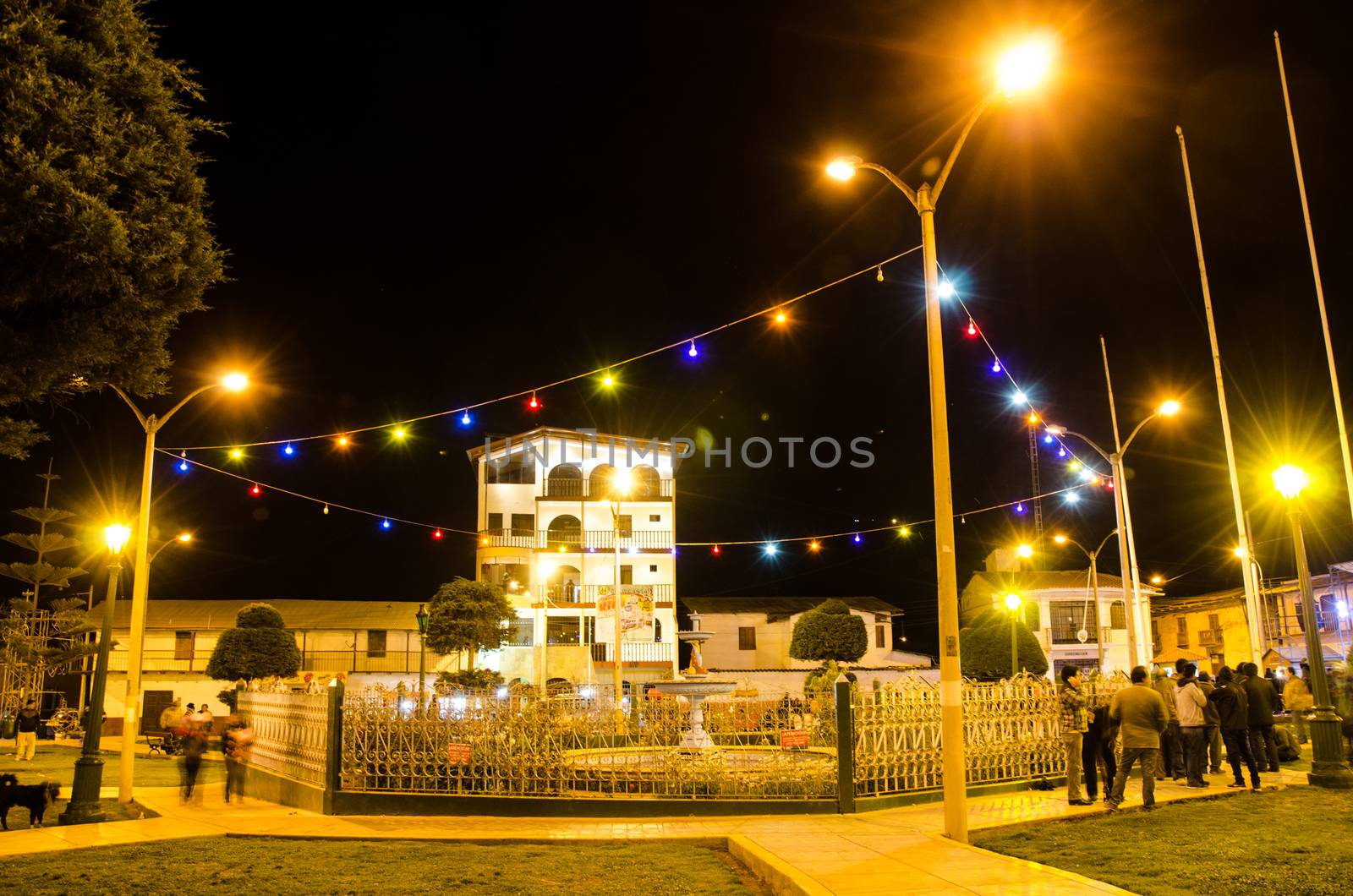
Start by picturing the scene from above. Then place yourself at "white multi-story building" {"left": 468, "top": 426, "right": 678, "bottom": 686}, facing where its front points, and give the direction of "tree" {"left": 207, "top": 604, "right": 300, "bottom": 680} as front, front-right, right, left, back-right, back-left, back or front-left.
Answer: front-right

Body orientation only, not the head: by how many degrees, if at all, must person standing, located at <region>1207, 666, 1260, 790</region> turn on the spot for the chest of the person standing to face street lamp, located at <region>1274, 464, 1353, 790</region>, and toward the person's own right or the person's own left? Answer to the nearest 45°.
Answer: approximately 90° to the person's own right

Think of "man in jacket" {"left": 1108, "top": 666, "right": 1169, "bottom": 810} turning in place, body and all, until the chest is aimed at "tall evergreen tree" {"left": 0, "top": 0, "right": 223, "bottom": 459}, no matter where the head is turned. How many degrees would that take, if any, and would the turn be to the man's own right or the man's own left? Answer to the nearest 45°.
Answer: approximately 135° to the man's own left

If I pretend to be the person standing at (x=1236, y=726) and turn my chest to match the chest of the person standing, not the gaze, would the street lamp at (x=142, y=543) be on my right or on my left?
on my left

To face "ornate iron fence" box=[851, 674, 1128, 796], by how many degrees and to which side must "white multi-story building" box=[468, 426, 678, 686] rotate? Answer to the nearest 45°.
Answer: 0° — it already faces it

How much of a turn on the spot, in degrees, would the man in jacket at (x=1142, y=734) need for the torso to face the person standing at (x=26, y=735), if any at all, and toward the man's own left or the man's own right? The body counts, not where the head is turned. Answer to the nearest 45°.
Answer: approximately 90° to the man's own left

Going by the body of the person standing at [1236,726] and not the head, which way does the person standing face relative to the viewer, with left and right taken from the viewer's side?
facing away from the viewer and to the left of the viewer

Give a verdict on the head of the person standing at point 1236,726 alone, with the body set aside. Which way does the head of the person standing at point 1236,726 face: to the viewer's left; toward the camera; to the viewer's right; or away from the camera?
away from the camera

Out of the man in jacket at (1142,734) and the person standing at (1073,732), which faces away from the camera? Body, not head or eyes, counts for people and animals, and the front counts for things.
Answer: the man in jacket

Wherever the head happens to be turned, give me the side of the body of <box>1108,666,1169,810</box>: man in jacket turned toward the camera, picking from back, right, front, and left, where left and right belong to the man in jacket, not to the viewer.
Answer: back

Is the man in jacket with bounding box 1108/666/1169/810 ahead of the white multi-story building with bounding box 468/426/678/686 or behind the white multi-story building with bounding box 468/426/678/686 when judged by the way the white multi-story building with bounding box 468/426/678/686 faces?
ahead

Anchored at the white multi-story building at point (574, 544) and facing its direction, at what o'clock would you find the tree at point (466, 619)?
The tree is roughly at 1 o'clock from the white multi-story building.

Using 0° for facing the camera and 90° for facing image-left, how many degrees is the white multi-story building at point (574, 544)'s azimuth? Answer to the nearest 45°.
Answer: approximately 0°
